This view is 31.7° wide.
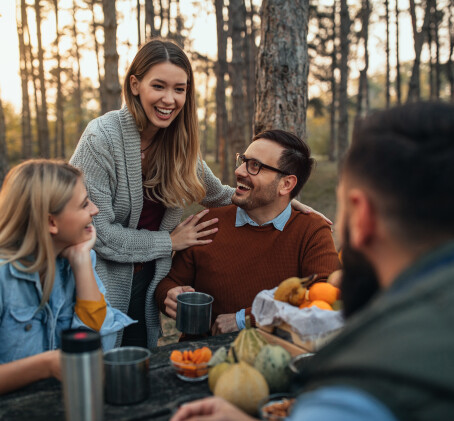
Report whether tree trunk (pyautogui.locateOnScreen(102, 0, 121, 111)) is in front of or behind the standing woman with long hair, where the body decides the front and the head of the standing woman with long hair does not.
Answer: behind

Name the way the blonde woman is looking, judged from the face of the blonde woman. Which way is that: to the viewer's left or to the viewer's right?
to the viewer's right

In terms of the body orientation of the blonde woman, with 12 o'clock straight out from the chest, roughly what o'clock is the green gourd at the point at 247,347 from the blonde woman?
The green gourd is roughly at 12 o'clock from the blonde woman.

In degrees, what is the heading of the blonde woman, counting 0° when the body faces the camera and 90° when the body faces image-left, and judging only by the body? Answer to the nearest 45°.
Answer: approximately 315°

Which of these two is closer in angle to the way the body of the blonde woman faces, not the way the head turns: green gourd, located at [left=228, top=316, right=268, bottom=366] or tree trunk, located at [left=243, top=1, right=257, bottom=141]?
the green gourd

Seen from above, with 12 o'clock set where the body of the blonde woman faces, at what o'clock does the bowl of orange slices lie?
The bowl of orange slices is roughly at 12 o'clock from the blonde woman.

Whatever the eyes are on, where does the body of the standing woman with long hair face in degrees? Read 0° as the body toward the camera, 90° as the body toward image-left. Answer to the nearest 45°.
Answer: approximately 315°

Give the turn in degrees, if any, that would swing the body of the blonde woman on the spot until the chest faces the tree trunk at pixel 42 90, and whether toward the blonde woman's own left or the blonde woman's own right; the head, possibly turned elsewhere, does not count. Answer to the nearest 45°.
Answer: approximately 135° to the blonde woman's own left

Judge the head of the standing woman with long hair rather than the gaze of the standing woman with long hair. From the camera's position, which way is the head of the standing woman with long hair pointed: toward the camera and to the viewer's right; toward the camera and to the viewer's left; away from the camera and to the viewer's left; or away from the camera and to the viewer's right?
toward the camera and to the viewer's right

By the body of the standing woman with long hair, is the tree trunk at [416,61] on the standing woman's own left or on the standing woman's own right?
on the standing woman's own left

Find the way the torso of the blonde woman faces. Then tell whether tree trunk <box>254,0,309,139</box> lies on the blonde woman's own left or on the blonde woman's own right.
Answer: on the blonde woman's own left

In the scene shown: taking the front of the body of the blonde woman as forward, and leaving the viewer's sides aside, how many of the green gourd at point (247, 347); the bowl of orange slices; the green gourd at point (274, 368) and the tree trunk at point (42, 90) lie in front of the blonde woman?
3

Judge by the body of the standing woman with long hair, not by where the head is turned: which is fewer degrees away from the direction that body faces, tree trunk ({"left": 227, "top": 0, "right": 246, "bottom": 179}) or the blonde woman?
the blonde woman
